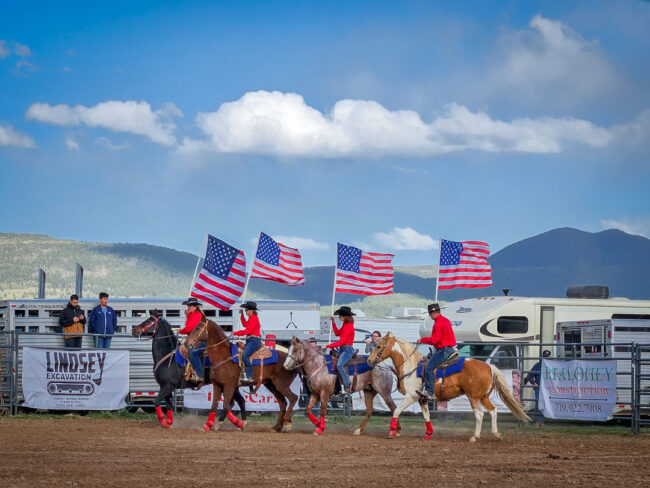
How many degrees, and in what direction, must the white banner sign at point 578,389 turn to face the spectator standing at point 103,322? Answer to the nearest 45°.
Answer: approximately 90° to its right

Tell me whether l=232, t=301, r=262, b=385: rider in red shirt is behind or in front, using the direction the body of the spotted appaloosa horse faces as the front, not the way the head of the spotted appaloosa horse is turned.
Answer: in front

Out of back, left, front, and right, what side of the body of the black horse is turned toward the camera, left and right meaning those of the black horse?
left

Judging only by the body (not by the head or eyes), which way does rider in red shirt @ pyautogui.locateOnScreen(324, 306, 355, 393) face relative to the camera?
to the viewer's left

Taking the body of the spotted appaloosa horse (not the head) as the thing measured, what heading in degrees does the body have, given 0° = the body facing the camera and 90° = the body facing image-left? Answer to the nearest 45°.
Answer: approximately 90°

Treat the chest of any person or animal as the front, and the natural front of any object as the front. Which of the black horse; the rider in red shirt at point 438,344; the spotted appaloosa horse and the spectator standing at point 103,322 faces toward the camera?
the spectator standing

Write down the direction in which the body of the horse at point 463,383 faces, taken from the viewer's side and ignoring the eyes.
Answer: to the viewer's left

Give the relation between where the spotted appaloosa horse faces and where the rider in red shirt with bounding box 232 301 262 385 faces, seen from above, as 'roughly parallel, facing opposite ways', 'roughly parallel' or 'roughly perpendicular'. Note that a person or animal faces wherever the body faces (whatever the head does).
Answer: roughly parallel

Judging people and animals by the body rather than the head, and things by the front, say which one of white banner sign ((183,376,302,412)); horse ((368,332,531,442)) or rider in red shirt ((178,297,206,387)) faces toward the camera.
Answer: the white banner sign

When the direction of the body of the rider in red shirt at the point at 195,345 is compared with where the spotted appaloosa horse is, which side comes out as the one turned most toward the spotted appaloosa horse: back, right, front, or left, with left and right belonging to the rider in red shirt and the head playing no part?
back

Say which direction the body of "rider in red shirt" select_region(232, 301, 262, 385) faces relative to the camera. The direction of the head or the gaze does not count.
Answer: to the viewer's left

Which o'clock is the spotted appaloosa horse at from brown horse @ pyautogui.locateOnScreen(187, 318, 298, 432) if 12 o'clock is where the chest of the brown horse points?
The spotted appaloosa horse is roughly at 6 o'clock from the brown horse.

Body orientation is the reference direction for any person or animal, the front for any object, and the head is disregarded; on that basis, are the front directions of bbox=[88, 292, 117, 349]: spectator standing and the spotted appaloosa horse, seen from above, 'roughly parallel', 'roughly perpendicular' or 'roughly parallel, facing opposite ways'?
roughly perpendicular

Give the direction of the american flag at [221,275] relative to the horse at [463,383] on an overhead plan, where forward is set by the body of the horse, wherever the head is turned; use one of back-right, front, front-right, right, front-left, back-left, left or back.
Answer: front-right

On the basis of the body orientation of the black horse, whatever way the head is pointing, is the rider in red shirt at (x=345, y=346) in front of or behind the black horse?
behind

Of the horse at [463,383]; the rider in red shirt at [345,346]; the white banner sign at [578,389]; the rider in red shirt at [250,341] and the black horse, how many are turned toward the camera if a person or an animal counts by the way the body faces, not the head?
1

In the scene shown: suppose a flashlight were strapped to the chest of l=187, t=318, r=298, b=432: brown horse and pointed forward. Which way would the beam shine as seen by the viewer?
to the viewer's left

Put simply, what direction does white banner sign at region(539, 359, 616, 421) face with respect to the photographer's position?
facing the viewer

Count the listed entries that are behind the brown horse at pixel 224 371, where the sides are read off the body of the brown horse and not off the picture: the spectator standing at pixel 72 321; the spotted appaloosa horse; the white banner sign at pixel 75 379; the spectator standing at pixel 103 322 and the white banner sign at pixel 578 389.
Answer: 2

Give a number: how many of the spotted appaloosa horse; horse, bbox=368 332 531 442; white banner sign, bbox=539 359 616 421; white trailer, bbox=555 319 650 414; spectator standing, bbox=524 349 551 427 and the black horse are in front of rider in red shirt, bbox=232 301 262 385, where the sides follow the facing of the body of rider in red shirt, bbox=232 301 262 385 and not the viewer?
1

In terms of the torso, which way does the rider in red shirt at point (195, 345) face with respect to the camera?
to the viewer's left
